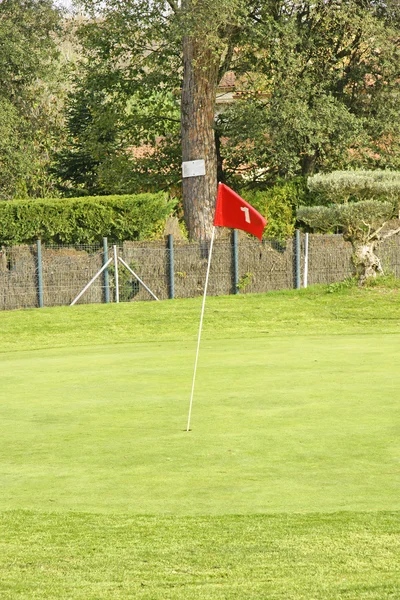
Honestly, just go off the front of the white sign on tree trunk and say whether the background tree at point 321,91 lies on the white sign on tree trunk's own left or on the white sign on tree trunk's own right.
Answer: on the white sign on tree trunk's own left

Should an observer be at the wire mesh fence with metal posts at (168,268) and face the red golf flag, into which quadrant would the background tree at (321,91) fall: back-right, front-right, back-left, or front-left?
back-left

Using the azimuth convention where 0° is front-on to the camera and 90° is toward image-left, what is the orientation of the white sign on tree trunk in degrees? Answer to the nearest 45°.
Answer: approximately 0°

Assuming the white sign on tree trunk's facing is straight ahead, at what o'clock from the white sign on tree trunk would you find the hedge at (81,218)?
The hedge is roughly at 2 o'clock from the white sign on tree trunk.

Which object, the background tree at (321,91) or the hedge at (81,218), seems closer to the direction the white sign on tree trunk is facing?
the hedge

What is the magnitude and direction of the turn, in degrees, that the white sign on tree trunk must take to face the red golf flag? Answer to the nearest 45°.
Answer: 0° — it already faces it

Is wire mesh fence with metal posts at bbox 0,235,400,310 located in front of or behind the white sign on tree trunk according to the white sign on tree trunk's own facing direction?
in front

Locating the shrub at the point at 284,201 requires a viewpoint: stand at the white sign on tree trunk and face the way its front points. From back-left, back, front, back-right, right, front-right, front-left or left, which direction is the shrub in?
back-left

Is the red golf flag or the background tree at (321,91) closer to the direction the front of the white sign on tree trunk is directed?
the red golf flag

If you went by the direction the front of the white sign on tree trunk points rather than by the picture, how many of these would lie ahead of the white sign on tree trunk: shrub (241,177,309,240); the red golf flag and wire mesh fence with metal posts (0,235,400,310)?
2

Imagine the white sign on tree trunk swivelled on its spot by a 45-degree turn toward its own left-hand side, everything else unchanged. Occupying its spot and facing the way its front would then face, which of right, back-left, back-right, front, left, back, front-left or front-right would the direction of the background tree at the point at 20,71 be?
back
